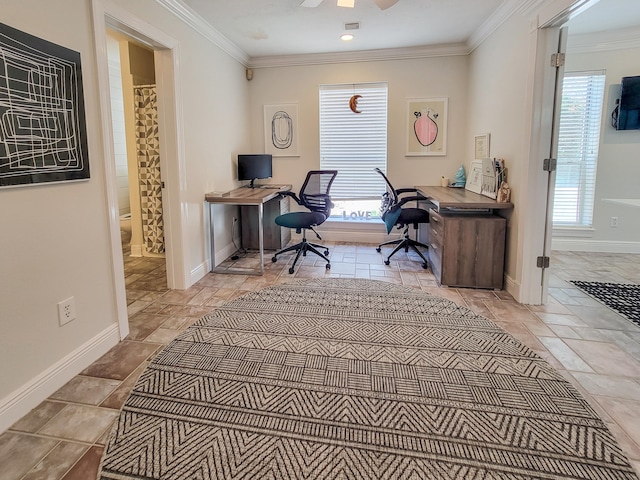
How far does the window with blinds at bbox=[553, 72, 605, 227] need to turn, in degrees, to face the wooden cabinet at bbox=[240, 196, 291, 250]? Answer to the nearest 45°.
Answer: approximately 45° to its right

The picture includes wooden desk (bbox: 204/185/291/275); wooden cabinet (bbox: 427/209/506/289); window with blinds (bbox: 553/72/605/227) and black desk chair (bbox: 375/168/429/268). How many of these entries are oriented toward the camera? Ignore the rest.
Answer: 1

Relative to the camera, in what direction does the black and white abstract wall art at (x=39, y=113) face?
facing the viewer and to the right of the viewer

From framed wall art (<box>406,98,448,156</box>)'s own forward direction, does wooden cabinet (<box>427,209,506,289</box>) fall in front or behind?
in front

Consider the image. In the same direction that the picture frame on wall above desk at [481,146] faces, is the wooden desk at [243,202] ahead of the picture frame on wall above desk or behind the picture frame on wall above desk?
ahead

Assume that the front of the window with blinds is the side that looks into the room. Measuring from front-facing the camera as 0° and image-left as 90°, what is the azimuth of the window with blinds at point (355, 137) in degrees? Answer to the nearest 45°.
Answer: approximately 0°

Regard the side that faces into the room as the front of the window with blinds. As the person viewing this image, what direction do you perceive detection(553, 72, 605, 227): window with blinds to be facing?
facing the viewer

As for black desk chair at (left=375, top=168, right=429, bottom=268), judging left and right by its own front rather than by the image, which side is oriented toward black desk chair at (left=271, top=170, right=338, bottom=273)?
back

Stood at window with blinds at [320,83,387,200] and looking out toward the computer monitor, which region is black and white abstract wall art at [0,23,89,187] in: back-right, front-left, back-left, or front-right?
front-left

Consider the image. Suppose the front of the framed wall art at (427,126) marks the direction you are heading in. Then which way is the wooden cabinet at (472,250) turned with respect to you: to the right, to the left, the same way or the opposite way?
to the right

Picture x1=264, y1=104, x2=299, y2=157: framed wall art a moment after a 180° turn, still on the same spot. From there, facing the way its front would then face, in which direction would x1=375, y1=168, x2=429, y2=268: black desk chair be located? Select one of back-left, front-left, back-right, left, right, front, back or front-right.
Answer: back-right

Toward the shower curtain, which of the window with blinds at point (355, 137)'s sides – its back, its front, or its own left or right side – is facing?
right

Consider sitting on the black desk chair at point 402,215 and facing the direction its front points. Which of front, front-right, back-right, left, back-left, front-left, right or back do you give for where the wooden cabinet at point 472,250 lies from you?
front-right

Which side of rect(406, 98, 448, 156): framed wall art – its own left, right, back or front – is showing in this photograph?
front
